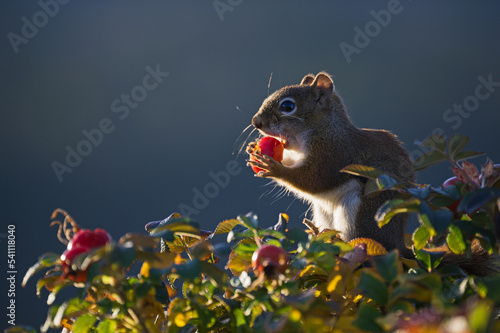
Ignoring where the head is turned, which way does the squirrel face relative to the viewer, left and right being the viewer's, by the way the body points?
facing to the left of the viewer
